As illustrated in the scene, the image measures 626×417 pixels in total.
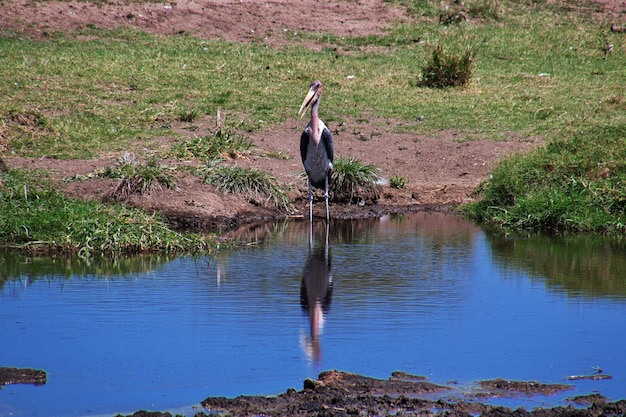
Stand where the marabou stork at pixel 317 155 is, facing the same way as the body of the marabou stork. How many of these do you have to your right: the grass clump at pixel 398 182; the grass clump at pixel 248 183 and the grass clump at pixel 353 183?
1

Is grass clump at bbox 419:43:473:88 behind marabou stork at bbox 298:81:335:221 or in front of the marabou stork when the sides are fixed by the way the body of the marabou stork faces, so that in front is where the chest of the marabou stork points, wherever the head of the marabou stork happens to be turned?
behind

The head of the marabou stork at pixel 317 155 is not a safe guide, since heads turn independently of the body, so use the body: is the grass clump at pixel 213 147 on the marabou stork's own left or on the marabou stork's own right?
on the marabou stork's own right

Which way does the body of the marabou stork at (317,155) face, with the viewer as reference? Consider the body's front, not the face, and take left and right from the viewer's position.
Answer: facing the viewer

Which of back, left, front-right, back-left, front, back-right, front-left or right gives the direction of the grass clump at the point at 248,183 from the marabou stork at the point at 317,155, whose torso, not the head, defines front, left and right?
right

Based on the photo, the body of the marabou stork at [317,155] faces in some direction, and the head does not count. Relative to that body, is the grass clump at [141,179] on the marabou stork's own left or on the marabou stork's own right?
on the marabou stork's own right

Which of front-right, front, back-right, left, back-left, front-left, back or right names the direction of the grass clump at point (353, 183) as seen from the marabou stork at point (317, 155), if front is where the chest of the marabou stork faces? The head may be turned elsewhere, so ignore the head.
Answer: back-left
